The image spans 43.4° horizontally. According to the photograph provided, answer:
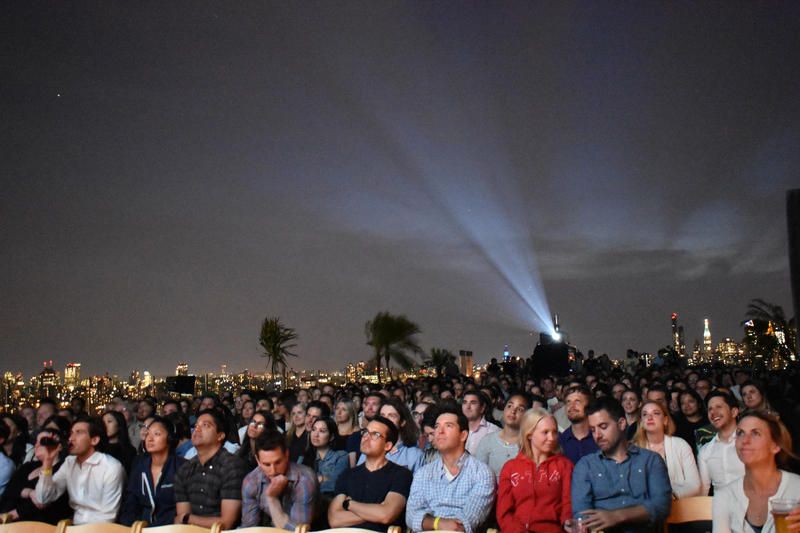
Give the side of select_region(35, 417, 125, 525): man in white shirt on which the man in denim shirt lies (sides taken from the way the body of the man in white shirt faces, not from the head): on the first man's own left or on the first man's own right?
on the first man's own left

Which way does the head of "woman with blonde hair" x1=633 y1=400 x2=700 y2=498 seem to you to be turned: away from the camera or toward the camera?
toward the camera

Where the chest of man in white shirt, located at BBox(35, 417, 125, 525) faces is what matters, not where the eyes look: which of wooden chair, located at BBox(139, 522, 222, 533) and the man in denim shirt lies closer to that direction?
the wooden chair

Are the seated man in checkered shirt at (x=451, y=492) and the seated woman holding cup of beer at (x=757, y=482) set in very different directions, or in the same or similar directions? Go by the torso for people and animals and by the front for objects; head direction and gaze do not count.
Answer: same or similar directions

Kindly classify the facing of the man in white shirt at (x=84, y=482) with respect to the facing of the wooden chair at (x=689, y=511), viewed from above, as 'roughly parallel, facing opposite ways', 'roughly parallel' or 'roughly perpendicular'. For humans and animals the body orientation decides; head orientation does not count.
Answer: roughly parallel

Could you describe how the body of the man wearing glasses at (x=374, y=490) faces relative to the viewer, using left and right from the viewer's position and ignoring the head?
facing the viewer and to the left of the viewer

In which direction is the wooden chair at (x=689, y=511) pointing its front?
toward the camera

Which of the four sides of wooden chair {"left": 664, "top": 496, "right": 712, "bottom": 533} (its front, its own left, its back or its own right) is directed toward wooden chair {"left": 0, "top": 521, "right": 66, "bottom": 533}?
right

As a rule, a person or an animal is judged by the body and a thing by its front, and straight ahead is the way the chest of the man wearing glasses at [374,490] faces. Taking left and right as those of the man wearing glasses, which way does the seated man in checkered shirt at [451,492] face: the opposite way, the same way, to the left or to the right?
the same way

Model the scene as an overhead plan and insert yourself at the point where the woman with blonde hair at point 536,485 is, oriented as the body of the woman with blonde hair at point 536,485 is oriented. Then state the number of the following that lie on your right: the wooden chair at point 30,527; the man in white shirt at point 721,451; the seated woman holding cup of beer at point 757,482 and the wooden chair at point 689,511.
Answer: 1

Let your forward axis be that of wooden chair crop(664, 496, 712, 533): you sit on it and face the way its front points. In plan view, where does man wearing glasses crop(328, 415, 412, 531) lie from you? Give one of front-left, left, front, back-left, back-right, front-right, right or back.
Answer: right

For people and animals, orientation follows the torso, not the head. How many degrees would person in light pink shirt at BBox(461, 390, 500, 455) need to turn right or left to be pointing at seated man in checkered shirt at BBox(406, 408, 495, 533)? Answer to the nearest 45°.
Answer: approximately 45° to their left

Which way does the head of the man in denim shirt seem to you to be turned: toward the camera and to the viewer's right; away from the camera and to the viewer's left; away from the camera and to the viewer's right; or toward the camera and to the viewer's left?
toward the camera and to the viewer's left

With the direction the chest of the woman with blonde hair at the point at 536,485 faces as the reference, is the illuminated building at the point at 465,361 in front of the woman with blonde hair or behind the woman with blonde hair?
behind

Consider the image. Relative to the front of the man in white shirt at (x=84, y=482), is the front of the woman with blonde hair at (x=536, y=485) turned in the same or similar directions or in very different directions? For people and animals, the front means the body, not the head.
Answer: same or similar directions

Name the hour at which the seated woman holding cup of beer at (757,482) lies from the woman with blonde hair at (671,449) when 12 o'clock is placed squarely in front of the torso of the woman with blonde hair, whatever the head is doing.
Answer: The seated woman holding cup of beer is roughly at 10 o'clock from the woman with blonde hair.

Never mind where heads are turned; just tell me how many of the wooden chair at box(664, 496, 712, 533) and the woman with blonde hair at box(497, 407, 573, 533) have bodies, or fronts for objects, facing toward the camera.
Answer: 2

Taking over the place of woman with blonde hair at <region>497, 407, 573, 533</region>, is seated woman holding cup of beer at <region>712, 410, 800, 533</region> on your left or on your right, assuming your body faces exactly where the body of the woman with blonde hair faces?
on your left
